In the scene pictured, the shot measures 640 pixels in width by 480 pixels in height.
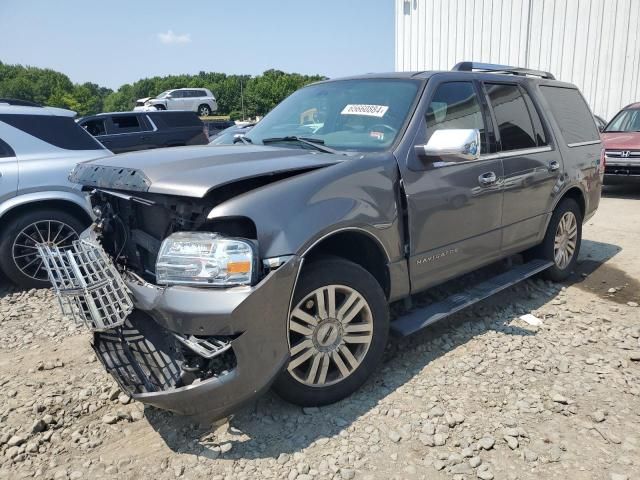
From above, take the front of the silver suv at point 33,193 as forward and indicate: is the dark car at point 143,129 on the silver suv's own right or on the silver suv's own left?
on the silver suv's own right

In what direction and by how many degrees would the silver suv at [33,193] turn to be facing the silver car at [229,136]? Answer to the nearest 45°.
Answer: approximately 180°

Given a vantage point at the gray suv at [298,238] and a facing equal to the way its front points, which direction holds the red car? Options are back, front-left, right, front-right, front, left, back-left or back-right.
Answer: back

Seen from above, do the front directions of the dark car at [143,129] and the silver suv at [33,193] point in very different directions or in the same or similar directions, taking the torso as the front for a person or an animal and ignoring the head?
same or similar directions

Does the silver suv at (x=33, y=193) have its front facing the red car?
no

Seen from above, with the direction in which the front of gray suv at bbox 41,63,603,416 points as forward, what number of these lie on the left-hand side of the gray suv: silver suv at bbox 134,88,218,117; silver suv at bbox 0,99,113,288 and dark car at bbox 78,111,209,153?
0

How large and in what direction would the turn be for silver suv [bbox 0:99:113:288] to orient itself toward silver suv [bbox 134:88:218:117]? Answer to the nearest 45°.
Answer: approximately 90° to its right

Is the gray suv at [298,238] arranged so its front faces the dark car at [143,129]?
no

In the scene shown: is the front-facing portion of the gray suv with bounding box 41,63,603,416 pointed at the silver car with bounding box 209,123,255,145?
no
